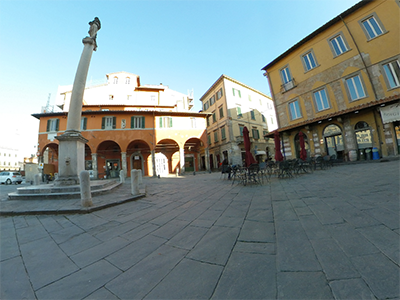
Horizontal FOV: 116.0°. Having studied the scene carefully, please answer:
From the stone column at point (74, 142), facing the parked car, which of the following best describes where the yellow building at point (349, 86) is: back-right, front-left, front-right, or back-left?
back-right

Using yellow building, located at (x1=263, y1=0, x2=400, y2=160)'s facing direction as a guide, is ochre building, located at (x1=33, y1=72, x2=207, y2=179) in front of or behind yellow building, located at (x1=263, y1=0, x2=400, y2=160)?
in front

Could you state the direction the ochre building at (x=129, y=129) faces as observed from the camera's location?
facing the viewer

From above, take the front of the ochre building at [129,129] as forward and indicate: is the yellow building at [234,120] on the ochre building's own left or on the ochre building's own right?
on the ochre building's own left

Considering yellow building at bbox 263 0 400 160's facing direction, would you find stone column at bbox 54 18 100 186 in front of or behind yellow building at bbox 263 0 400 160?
in front

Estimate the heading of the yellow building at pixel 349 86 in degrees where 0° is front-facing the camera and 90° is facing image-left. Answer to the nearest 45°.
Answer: approximately 45°

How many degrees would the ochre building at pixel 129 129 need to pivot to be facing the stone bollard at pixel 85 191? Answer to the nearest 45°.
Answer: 0° — it already faces it

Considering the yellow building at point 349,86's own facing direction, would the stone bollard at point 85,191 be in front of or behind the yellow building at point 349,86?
in front

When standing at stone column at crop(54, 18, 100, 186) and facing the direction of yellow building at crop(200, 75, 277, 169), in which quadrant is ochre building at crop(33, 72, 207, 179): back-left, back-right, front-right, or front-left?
front-left

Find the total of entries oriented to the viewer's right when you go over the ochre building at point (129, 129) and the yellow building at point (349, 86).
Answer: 0

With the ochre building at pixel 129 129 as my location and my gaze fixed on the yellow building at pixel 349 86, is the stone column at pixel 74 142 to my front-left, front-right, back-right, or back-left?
front-right
